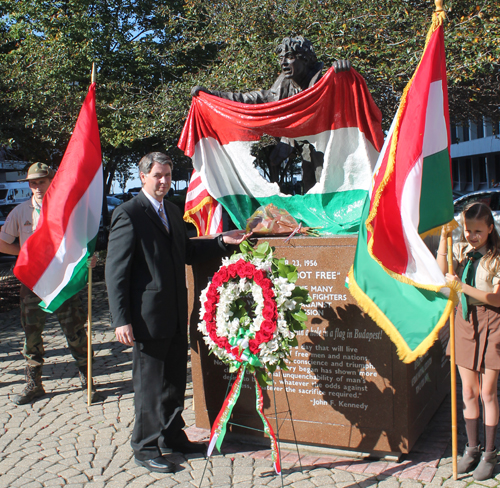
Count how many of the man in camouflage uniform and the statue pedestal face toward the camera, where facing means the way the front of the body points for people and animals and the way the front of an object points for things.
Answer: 2

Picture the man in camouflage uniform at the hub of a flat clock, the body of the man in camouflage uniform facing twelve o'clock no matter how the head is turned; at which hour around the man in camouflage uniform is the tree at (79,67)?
The tree is roughly at 6 o'clock from the man in camouflage uniform.

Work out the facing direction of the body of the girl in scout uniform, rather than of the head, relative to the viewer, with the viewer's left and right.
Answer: facing the viewer and to the left of the viewer

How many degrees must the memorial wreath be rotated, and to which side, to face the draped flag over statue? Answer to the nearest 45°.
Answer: approximately 135° to its right

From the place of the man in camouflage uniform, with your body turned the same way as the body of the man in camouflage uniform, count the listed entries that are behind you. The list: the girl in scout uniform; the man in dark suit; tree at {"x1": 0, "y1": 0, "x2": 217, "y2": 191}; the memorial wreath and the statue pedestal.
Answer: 1

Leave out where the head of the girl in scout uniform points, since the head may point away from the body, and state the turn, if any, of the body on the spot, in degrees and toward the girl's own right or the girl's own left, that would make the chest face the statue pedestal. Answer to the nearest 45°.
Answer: approximately 45° to the girl's own right

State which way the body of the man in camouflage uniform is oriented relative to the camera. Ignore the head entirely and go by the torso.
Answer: toward the camera

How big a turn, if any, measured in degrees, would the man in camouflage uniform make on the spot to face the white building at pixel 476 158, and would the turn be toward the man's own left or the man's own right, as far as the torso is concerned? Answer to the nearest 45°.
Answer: approximately 135° to the man's own left

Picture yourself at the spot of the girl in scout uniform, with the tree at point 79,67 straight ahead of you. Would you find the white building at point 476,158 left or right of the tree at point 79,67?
right

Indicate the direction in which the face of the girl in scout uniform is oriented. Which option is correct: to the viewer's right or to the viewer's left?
to the viewer's left

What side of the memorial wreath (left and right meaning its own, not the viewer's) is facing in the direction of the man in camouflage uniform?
right

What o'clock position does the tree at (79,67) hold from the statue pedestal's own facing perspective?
The tree is roughly at 5 o'clock from the statue pedestal.

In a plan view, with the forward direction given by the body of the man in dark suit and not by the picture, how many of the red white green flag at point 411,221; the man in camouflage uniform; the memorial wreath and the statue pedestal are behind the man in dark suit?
1

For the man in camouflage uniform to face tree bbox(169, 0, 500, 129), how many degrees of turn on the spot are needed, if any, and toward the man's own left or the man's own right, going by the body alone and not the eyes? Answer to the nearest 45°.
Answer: approximately 135° to the man's own left

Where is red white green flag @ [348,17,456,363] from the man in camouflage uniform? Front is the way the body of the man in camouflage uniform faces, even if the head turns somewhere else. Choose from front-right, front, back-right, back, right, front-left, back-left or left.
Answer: front-left

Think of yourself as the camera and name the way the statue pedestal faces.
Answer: facing the viewer
